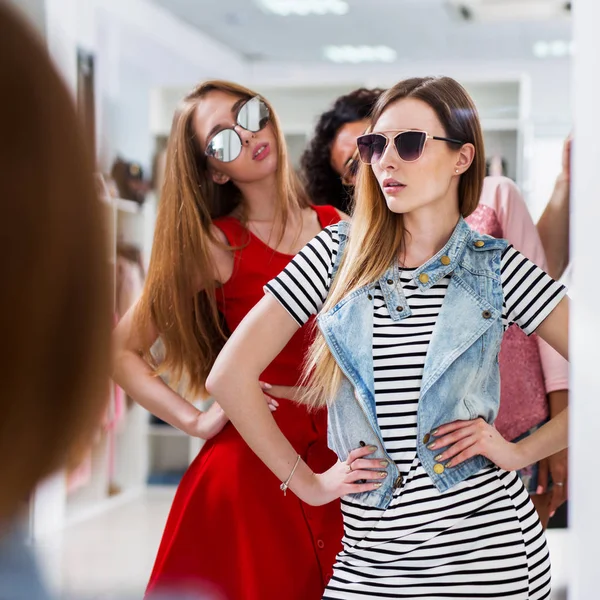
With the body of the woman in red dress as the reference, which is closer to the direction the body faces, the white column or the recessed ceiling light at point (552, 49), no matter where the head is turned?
the white column

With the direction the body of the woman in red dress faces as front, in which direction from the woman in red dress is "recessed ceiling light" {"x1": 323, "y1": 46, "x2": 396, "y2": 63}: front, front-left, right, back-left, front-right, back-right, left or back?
back-left

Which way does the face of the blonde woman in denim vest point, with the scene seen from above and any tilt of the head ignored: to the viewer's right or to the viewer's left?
to the viewer's left

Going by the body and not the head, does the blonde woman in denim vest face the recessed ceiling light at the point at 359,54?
no

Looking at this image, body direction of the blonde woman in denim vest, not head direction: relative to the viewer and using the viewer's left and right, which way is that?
facing the viewer

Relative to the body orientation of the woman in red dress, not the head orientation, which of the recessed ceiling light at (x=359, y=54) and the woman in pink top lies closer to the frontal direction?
the woman in pink top

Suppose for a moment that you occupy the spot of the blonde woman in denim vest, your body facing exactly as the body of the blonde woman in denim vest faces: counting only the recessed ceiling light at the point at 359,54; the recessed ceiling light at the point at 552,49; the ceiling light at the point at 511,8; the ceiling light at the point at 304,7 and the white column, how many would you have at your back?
4

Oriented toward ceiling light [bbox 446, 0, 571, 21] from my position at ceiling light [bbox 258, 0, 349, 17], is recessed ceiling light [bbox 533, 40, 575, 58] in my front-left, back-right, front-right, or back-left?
front-left

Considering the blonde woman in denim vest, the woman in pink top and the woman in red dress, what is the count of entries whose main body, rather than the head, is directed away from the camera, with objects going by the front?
0

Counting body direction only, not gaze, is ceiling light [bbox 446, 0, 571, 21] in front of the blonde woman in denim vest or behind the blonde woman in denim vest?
behind

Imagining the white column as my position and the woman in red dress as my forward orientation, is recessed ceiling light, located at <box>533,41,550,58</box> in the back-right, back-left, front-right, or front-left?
front-right

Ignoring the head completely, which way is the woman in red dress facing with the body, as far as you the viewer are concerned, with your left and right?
facing the viewer and to the right of the viewer

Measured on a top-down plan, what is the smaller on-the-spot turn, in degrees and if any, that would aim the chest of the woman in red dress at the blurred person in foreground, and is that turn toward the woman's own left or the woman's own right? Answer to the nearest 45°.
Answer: approximately 45° to the woman's own right

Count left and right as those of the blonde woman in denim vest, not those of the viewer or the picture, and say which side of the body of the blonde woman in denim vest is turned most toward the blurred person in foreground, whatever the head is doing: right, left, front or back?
front
